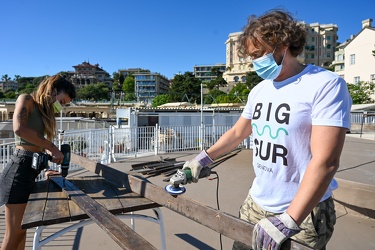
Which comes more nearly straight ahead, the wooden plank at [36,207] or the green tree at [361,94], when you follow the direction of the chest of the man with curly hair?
the wooden plank

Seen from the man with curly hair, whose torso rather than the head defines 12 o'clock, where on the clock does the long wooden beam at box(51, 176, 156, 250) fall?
The long wooden beam is roughly at 1 o'clock from the man with curly hair.

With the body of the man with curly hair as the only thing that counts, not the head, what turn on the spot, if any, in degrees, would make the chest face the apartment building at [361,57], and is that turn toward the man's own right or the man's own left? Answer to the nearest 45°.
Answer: approximately 135° to the man's own right

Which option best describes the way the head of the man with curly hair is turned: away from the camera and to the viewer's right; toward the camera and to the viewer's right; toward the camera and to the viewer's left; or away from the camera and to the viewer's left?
toward the camera and to the viewer's left

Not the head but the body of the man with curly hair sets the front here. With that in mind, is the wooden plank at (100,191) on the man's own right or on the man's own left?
on the man's own right

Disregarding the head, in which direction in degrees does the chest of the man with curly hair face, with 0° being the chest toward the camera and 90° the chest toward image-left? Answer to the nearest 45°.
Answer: approximately 45°

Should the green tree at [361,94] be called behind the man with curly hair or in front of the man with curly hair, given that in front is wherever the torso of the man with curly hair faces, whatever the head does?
behind
